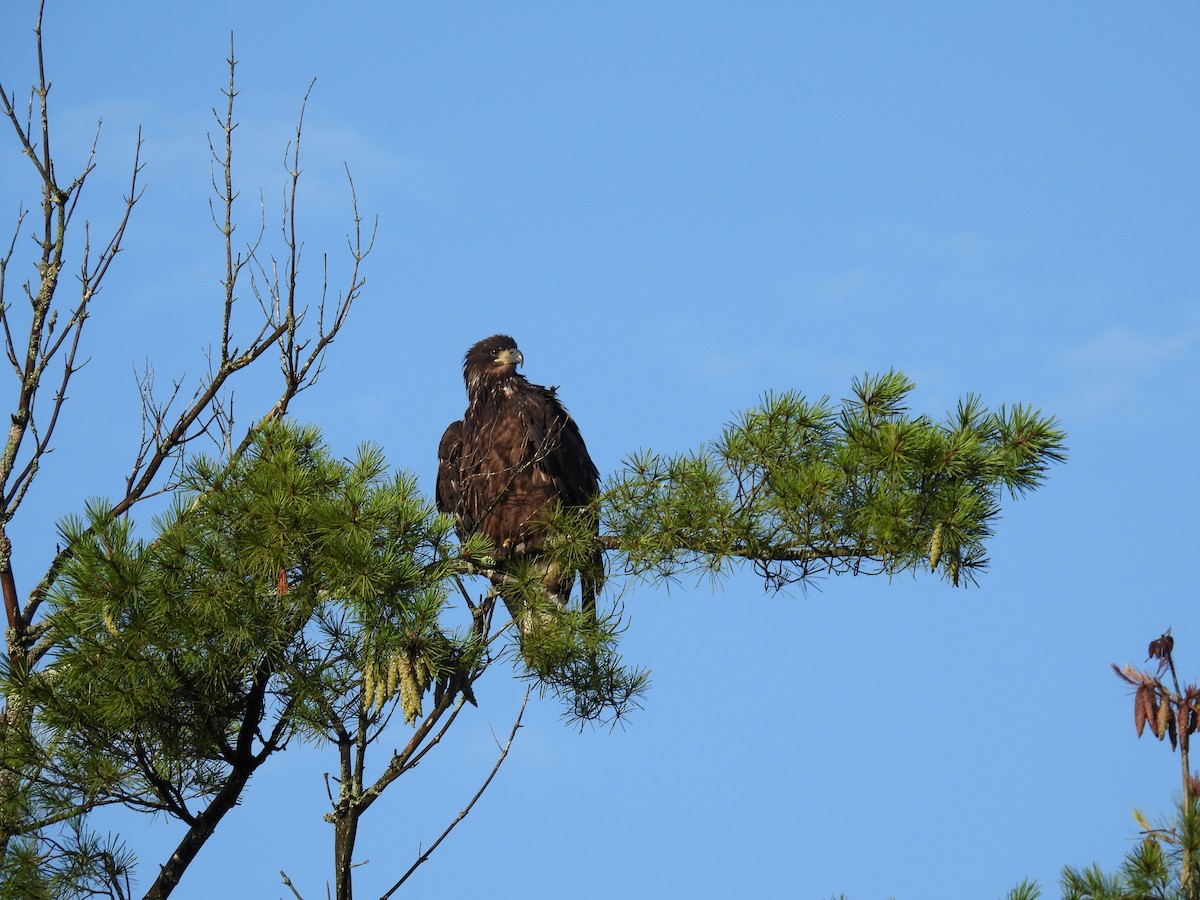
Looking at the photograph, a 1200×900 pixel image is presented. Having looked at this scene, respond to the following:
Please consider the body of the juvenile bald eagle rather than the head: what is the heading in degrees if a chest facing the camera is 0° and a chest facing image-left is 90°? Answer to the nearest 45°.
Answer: approximately 0°
